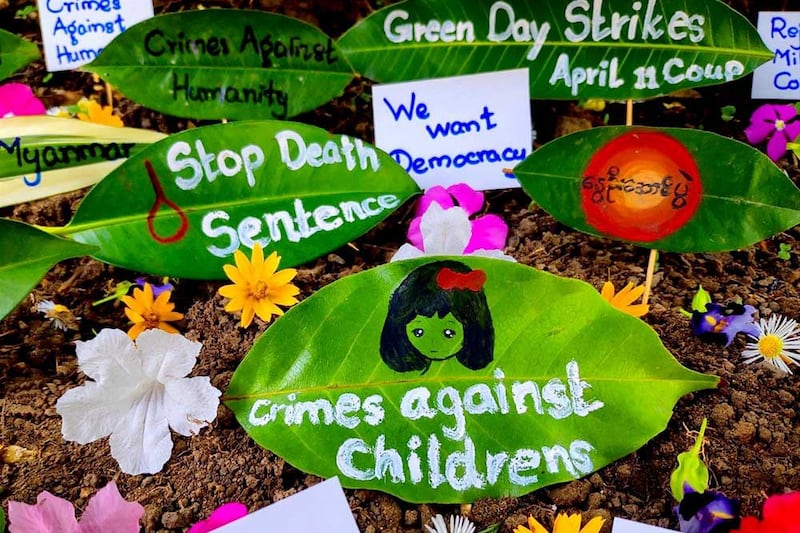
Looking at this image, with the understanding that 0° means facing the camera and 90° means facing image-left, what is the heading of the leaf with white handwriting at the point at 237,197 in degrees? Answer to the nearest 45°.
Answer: approximately 0°
